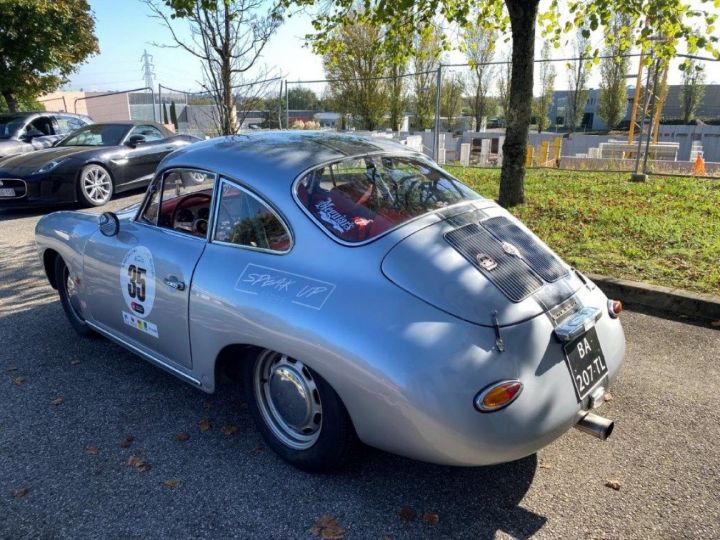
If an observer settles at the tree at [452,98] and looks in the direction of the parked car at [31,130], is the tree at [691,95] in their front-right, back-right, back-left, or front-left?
back-left

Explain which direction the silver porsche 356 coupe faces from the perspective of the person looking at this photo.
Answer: facing away from the viewer and to the left of the viewer

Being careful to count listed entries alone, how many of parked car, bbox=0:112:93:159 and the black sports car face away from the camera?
0

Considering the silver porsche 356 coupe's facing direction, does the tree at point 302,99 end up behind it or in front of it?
in front

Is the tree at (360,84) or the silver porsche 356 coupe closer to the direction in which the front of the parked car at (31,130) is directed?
the silver porsche 356 coupe

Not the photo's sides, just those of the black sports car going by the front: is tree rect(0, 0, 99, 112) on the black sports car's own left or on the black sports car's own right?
on the black sports car's own right

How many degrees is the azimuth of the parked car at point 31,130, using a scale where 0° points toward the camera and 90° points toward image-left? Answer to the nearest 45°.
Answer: approximately 45°

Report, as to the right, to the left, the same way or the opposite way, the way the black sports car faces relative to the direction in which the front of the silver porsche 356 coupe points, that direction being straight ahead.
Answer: to the left

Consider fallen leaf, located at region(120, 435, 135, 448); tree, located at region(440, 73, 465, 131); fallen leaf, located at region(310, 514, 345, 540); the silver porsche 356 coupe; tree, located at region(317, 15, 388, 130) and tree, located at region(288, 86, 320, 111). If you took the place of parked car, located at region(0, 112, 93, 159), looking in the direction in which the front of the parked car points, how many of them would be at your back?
3

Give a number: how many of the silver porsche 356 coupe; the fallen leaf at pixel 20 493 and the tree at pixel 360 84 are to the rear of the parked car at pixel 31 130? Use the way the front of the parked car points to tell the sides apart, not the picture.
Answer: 1

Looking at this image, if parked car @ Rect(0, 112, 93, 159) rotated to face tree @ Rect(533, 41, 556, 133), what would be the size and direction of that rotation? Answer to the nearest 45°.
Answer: approximately 180°

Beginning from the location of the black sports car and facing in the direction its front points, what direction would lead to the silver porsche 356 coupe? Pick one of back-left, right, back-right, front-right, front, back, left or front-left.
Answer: front-left

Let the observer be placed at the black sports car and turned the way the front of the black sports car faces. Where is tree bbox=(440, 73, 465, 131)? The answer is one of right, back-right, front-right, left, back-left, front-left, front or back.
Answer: back
